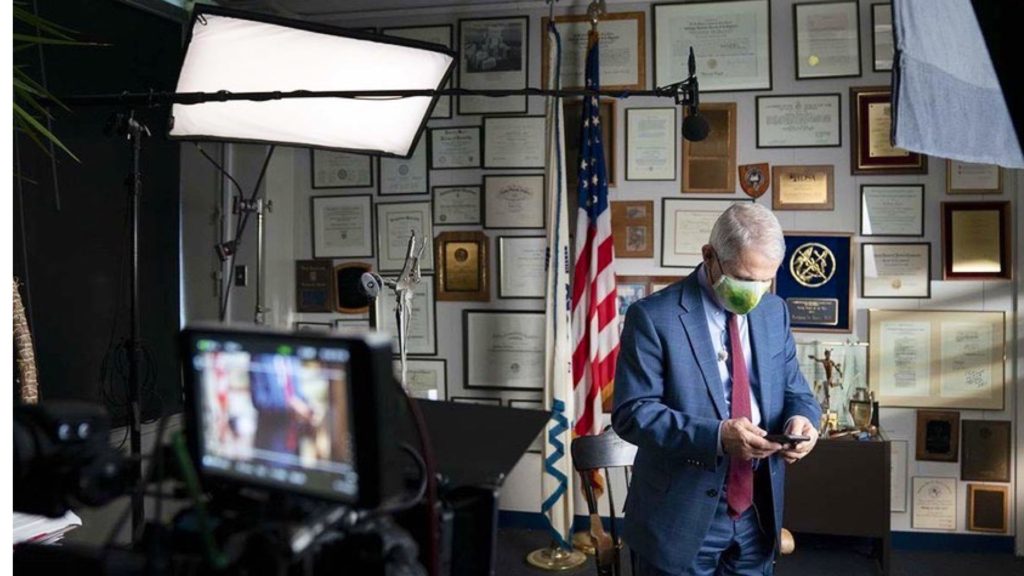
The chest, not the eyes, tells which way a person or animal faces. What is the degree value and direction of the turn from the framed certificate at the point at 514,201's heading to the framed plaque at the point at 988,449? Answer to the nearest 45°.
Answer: approximately 90° to its left

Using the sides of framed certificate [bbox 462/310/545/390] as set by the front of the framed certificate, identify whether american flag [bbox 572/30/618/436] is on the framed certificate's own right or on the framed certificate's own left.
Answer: on the framed certificate's own left

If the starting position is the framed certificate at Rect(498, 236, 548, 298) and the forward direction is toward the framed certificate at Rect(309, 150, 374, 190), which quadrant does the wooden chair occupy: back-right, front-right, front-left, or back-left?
back-left

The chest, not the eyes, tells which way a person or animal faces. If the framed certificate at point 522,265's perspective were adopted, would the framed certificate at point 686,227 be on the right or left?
on its left

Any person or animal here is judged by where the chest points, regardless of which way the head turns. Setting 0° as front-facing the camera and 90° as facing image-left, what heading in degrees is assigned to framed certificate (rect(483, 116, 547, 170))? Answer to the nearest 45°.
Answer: approximately 0°

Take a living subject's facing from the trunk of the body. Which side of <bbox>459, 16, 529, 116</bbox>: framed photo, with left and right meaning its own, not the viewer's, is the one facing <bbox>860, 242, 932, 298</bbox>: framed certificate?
left

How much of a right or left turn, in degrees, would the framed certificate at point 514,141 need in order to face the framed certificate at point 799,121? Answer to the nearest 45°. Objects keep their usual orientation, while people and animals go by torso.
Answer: approximately 90° to its left
